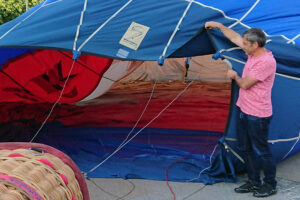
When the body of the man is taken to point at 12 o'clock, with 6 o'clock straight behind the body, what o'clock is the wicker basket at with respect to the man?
The wicker basket is roughly at 10 o'clock from the man.

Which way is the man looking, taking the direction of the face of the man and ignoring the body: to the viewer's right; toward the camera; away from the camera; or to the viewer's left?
to the viewer's left

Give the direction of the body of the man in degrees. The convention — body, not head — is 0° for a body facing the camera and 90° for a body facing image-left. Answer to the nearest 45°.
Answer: approximately 90°
